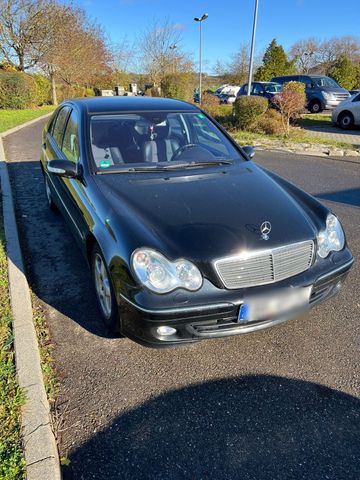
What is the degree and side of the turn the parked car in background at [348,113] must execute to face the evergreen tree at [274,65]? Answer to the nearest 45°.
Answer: approximately 90° to its right

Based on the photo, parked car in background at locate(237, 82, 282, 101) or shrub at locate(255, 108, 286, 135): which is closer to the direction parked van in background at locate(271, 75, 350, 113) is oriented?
the shrub

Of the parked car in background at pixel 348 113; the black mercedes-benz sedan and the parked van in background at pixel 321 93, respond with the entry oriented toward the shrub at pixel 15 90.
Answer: the parked car in background at pixel 348 113

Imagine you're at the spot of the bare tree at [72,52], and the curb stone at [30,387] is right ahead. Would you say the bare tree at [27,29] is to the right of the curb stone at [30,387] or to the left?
right

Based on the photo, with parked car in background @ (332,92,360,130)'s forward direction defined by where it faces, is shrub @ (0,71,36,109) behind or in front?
in front

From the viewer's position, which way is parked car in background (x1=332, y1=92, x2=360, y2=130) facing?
facing to the left of the viewer

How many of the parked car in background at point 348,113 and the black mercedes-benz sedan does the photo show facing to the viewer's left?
1

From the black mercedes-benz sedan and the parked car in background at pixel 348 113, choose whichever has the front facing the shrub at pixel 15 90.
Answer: the parked car in background

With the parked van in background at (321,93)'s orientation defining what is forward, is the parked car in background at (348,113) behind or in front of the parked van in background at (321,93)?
in front

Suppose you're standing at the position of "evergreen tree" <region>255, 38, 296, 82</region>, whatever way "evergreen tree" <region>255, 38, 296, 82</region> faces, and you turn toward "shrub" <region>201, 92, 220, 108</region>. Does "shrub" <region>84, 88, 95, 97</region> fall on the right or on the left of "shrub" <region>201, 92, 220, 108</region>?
right

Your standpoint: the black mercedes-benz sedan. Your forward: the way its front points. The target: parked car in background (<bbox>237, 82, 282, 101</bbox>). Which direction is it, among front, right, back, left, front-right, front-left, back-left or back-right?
back-left

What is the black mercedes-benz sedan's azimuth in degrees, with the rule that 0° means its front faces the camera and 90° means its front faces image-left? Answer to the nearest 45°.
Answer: approximately 315°
